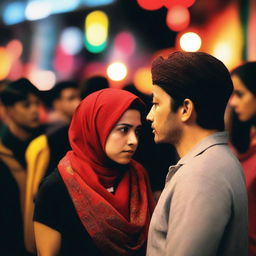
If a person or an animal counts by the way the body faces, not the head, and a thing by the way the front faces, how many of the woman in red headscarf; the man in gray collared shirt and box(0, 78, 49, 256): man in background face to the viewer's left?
1

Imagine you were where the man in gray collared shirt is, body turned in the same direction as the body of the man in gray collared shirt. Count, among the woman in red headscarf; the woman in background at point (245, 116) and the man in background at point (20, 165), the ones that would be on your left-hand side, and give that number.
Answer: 0

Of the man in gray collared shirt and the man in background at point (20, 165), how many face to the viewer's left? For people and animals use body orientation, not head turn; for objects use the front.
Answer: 1

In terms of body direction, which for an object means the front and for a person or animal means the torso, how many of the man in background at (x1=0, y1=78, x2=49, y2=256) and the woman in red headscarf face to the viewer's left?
0

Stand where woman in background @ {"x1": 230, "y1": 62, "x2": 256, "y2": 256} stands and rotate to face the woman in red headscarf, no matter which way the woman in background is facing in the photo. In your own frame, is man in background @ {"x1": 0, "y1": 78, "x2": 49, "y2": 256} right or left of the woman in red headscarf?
right

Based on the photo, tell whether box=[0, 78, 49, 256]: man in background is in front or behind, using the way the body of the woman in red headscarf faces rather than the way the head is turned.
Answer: behind

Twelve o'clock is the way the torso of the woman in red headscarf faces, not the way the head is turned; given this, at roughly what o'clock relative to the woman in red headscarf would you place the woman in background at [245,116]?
The woman in background is roughly at 9 o'clock from the woman in red headscarf.

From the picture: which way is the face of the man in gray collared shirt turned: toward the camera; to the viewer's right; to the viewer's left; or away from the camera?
to the viewer's left

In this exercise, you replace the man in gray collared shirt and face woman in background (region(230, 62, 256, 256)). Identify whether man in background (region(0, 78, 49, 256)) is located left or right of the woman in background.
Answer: left

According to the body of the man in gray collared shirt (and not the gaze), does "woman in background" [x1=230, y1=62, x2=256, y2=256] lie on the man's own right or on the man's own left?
on the man's own right

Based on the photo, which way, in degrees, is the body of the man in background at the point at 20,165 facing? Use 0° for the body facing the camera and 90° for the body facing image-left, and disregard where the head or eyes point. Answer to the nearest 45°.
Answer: approximately 315°

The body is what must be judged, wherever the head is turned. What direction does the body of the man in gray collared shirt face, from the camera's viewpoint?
to the viewer's left

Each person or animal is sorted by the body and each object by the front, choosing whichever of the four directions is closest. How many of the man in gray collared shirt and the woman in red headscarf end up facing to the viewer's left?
1

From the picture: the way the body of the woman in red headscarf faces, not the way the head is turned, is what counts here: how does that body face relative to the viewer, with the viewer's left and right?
facing the viewer and to the right of the viewer

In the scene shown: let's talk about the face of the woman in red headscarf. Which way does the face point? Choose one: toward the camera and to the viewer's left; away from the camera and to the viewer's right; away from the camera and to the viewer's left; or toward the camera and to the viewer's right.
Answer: toward the camera and to the viewer's right

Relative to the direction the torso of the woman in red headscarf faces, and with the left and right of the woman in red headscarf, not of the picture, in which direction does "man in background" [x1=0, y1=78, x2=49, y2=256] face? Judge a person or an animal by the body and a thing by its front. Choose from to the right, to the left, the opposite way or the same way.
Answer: the same way
